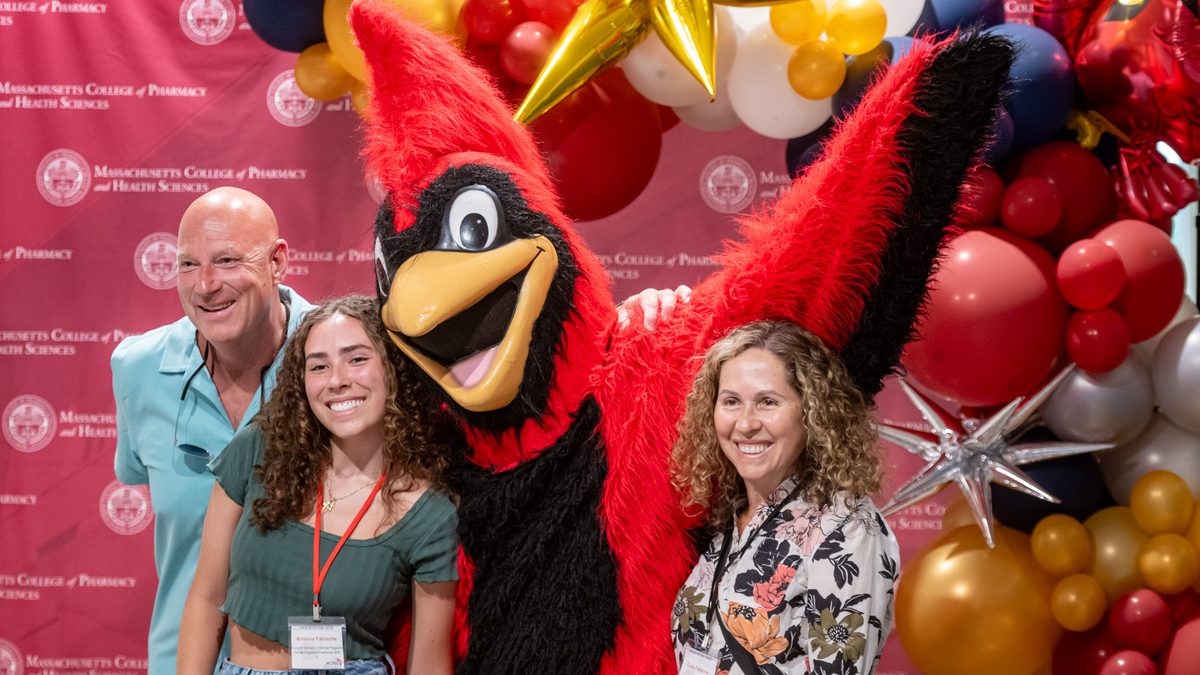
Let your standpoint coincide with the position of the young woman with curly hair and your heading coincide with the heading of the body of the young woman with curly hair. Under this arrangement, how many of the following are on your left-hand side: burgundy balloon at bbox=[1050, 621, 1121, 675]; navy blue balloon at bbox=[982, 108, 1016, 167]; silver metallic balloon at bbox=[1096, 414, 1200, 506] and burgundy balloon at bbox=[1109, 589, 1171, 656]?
4

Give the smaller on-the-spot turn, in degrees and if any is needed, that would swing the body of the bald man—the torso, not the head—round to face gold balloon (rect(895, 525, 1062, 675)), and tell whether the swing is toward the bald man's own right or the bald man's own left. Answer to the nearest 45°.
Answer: approximately 135° to the bald man's own left

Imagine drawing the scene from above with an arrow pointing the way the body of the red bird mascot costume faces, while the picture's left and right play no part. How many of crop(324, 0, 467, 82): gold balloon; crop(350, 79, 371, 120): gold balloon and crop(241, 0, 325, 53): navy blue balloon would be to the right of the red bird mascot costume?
3

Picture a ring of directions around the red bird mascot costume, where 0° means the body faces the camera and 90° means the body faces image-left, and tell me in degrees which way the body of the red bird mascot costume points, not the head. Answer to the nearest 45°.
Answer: approximately 45°

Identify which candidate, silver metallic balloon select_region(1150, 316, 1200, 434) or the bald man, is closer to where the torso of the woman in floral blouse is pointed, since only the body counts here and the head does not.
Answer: the bald man

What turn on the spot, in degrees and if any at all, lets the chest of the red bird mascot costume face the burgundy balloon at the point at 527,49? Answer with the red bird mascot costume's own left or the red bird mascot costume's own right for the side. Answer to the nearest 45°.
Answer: approximately 135° to the red bird mascot costume's own right

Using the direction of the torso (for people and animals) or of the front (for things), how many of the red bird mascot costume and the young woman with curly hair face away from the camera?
0

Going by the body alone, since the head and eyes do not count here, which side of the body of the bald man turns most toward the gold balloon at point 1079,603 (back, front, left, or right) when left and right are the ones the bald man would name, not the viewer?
left

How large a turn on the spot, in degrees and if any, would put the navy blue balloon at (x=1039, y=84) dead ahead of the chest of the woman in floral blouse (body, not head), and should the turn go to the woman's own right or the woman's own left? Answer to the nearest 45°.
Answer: approximately 180°

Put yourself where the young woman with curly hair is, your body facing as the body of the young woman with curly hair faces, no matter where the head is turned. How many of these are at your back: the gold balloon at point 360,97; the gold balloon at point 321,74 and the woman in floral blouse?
2
